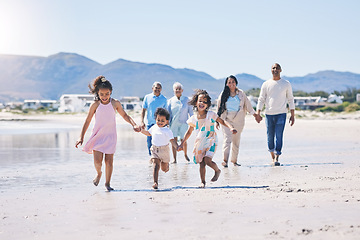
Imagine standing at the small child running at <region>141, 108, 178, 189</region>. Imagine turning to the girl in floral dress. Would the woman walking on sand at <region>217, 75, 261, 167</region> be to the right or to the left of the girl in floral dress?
left

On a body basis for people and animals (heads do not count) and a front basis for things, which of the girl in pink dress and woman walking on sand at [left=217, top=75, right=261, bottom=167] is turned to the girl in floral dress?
the woman walking on sand

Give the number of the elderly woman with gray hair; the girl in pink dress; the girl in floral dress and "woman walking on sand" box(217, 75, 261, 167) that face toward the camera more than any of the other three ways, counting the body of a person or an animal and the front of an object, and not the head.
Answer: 4

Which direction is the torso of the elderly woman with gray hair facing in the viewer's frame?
toward the camera

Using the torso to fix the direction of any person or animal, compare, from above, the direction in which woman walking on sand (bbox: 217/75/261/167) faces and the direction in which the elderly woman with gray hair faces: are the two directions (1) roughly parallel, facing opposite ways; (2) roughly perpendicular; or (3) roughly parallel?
roughly parallel

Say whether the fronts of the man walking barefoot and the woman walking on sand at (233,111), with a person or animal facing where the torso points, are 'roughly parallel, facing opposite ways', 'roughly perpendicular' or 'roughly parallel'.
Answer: roughly parallel

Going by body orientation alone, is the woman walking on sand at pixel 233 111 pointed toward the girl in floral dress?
yes

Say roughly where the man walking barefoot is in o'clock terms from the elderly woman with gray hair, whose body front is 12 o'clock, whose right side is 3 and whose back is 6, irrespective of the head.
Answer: The man walking barefoot is roughly at 10 o'clock from the elderly woman with gray hair.

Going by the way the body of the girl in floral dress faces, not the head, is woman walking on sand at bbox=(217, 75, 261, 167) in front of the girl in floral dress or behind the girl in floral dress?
behind

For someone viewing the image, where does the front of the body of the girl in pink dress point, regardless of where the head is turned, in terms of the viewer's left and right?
facing the viewer

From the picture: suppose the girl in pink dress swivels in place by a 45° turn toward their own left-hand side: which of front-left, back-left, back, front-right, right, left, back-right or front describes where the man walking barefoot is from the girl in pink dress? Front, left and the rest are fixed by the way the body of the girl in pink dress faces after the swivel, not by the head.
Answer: left

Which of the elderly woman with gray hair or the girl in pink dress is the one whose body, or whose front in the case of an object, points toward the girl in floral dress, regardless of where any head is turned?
the elderly woman with gray hair

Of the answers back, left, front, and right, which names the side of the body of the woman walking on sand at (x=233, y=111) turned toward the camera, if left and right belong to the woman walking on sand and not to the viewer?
front

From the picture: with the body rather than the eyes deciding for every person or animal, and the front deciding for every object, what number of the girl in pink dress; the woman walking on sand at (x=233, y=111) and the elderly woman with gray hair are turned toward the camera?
3

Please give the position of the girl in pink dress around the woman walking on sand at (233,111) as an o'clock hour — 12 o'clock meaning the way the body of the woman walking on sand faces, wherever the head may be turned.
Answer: The girl in pink dress is roughly at 1 o'clock from the woman walking on sand.

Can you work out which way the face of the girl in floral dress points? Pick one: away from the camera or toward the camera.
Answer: toward the camera

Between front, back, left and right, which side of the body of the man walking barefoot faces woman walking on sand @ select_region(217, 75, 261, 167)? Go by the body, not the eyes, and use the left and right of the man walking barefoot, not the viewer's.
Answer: right

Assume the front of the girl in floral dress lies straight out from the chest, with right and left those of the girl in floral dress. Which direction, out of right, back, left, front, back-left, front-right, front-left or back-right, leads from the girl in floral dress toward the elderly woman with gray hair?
back
